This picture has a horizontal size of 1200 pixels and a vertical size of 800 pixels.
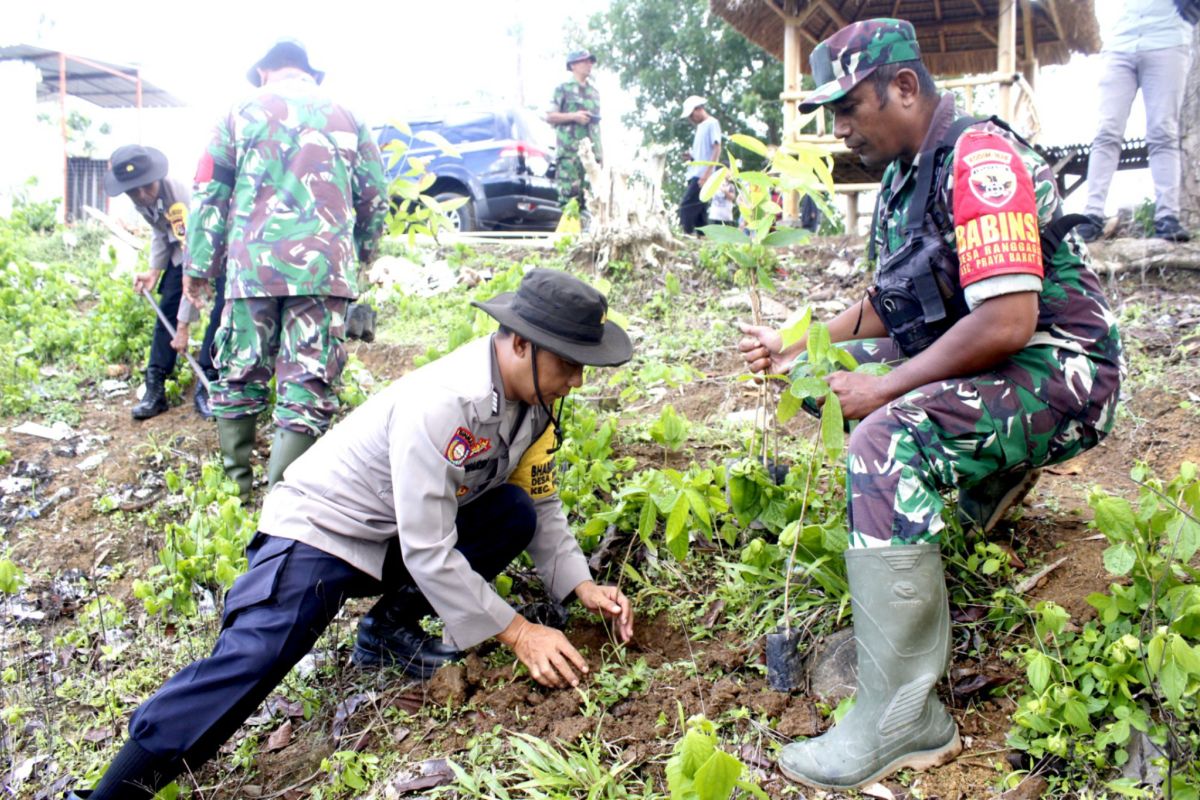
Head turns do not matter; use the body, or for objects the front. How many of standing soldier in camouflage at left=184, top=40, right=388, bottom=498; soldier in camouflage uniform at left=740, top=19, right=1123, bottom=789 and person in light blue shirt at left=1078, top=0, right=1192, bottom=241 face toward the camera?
1

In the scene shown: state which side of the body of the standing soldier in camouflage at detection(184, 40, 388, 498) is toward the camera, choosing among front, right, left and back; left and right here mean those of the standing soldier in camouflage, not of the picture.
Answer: back

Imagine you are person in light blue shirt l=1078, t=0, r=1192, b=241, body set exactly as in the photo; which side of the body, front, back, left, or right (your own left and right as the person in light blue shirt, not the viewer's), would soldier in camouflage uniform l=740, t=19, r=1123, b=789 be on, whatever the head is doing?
front

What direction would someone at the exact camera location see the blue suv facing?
facing away from the viewer and to the left of the viewer

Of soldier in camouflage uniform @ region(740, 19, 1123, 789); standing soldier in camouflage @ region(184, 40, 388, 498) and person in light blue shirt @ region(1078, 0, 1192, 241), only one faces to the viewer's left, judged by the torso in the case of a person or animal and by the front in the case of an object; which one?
the soldier in camouflage uniform

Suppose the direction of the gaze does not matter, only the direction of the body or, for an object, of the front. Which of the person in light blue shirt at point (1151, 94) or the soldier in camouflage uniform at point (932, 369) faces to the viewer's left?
the soldier in camouflage uniform

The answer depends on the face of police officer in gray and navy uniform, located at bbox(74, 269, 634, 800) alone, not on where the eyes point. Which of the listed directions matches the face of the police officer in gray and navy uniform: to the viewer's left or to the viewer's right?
to the viewer's right

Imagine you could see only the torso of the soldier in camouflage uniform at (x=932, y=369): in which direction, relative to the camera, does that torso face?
to the viewer's left
